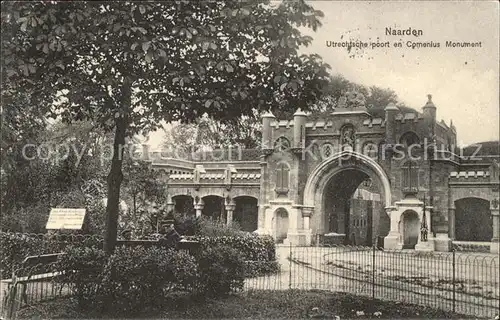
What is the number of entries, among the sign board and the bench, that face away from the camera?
0

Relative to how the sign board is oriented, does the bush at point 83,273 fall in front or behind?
in front

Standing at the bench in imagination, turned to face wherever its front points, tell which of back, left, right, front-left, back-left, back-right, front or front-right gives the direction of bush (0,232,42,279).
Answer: back-right

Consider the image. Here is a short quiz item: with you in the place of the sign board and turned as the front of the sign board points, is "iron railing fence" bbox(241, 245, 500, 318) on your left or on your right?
on your left

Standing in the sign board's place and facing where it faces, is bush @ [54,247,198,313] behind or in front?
in front

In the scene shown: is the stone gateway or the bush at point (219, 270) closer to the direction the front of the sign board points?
the bush

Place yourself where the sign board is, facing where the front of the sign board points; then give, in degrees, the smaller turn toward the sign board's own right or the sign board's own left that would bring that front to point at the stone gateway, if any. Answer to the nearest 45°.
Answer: approximately 135° to the sign board's own left

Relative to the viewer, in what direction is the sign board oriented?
toward the camera

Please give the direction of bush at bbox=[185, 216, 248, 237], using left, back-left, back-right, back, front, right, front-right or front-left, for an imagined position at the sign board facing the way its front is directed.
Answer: back-left
